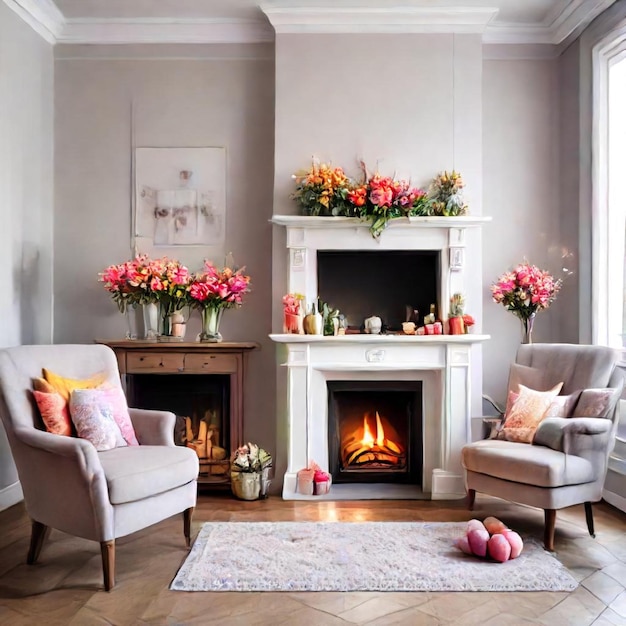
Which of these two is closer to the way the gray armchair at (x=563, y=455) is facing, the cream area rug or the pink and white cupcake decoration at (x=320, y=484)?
the cream area rug

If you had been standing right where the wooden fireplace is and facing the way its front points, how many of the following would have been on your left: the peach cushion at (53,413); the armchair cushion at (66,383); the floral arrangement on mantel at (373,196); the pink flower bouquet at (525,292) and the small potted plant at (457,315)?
3

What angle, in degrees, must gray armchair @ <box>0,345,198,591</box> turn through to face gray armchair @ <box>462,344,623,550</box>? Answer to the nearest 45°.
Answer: approximately 45° to its left

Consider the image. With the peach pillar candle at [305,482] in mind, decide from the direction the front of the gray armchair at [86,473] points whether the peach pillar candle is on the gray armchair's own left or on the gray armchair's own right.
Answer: on the gray armchair's own left

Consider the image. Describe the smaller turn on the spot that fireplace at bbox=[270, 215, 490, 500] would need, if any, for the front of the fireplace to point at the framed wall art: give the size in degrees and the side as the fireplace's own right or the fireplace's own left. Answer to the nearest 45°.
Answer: approximately 90° to the fireplace's own right

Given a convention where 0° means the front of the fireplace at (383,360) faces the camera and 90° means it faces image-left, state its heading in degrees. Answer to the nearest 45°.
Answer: approximately 0°

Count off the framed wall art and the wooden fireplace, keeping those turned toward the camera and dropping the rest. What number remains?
2

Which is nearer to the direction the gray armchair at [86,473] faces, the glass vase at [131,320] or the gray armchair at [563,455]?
the gray armchair

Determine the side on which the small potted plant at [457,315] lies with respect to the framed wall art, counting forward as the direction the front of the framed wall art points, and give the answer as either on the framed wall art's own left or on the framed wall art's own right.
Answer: on the framed wall art's own left

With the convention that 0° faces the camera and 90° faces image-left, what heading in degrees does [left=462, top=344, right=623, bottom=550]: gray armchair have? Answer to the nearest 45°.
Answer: approximately 45°
